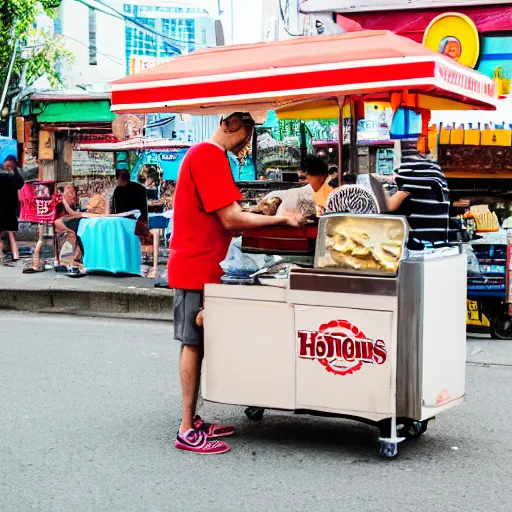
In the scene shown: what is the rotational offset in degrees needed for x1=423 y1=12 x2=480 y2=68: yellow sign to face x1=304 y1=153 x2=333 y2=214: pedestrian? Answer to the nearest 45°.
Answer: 0° — it already faces them

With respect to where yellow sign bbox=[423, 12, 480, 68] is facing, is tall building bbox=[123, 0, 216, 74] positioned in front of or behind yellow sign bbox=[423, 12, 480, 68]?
behind

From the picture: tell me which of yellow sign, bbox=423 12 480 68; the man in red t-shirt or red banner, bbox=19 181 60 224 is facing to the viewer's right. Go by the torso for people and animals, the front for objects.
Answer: the man in red t-shirt

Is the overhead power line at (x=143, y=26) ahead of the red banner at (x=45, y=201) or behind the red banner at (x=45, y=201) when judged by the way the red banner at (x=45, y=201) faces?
behind

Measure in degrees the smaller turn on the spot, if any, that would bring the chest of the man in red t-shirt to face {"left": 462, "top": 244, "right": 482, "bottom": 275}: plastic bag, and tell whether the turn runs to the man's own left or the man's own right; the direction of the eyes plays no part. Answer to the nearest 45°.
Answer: approximately 45° to the man's own left

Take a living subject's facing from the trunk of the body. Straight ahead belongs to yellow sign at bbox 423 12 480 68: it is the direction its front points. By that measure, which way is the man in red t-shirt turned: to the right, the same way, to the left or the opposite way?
to the left

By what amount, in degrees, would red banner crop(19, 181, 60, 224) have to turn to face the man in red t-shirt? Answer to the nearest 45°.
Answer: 0° — it already faces them

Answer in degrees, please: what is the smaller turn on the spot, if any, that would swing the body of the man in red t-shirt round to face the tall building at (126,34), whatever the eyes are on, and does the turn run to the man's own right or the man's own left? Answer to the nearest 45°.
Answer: approximately 90° to the man's own left

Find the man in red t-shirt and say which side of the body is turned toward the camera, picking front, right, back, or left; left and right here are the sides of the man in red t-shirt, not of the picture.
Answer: right

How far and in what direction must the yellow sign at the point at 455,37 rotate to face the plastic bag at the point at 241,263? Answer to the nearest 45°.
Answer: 0° — it already faces it
